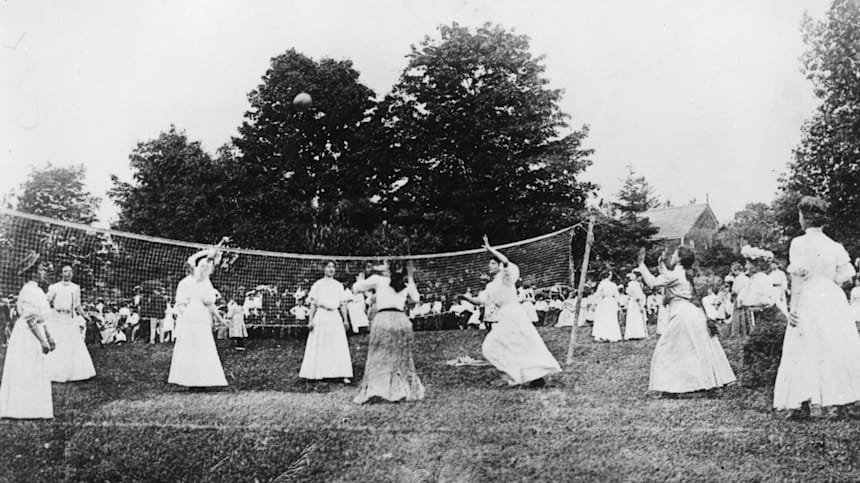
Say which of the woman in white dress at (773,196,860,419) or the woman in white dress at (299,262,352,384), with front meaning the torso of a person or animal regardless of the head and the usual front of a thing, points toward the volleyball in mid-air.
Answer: the woman in white dress at (773,196,860,419)

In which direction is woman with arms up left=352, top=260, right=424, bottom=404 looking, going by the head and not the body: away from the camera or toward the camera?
away from the camera

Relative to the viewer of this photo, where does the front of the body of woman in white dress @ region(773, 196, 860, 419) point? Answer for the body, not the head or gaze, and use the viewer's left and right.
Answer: facing away from the viewer and to the left of the viewer

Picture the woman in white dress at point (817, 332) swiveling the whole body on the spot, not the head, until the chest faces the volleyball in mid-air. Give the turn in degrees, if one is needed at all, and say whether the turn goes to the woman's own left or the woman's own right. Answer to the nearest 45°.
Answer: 0° — they already face it

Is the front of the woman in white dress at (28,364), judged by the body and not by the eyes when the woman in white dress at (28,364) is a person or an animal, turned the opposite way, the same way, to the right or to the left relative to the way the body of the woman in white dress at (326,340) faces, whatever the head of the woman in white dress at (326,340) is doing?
to the left

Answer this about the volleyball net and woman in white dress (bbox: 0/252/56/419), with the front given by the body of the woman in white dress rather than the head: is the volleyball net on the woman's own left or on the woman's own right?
on the woman's own left

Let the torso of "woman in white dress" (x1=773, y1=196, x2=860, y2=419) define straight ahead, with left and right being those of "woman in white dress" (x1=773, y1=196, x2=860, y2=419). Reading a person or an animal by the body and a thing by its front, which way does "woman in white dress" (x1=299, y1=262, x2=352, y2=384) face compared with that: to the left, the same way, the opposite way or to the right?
the opposite way

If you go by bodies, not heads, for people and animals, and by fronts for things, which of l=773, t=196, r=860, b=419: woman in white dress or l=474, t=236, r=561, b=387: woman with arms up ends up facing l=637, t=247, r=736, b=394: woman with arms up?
the woman in white dress

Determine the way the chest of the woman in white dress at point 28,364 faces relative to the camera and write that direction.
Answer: to the viewer's right
